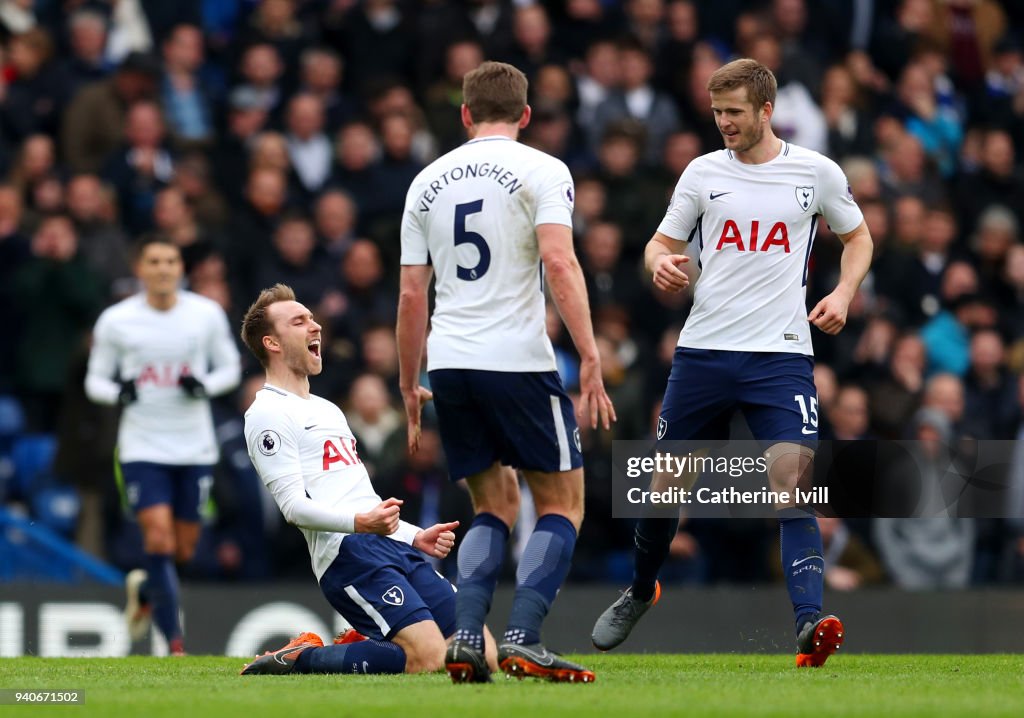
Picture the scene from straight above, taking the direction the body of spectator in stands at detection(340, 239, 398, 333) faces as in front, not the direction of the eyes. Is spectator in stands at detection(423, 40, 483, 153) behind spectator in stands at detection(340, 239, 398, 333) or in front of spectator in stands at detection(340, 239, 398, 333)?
behind

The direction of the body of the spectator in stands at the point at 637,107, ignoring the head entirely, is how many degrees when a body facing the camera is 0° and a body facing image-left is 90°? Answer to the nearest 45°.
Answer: approximately 0°

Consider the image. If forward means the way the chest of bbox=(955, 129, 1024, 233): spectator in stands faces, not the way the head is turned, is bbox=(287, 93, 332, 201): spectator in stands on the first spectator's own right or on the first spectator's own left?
on the first spectator's own right

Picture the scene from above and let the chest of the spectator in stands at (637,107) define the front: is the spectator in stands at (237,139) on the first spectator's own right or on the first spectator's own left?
on the first spectator's own right

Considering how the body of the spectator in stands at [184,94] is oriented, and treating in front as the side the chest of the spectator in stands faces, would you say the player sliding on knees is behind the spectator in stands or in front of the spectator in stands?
in front

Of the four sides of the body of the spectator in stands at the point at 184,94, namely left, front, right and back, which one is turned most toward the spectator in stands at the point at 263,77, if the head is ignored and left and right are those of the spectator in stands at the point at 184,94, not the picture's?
left

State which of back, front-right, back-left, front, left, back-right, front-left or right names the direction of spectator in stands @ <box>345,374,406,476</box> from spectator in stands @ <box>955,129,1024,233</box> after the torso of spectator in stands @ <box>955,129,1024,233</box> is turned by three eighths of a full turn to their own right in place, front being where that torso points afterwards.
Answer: left

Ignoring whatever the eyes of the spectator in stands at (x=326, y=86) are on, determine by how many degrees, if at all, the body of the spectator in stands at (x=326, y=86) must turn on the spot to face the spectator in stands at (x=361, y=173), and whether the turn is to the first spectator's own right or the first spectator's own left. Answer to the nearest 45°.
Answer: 0° — they already face them

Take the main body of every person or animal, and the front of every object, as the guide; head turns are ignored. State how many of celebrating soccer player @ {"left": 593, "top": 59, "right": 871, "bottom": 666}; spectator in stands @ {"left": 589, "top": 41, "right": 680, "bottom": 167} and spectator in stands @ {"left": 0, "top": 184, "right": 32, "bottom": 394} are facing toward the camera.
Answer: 3

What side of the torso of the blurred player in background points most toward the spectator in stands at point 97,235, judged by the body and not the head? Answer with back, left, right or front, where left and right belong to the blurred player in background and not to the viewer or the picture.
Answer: back

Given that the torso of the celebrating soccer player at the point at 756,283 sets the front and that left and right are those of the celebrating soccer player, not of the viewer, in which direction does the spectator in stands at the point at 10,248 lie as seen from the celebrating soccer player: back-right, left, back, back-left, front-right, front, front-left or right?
back-right
